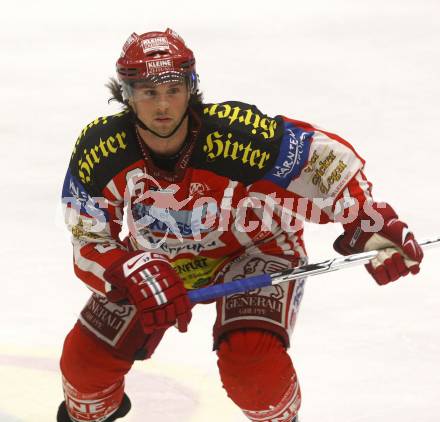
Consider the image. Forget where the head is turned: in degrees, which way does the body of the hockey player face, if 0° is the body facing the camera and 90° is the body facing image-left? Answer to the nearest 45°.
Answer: approximately 0°
